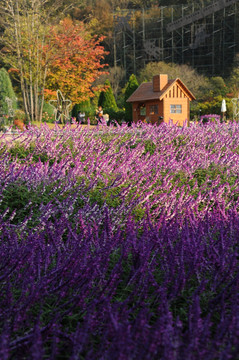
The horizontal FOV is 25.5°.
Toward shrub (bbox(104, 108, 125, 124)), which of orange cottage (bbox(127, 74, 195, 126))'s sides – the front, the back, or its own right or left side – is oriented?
right

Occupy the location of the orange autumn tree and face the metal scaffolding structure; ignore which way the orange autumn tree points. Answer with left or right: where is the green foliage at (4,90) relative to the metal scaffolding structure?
left

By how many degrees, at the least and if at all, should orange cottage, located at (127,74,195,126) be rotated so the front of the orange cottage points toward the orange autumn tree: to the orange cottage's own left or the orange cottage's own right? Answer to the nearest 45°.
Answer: approximately 45° to the orange cottage's own right

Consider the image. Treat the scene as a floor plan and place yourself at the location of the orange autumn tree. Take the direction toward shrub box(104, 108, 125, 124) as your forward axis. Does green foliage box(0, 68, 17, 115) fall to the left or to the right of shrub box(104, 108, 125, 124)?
right

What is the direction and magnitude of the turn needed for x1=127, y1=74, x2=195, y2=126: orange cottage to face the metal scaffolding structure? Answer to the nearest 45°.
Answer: approximately 135° to its right

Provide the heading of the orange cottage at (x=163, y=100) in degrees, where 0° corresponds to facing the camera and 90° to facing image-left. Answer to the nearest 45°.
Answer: approximately 45°
